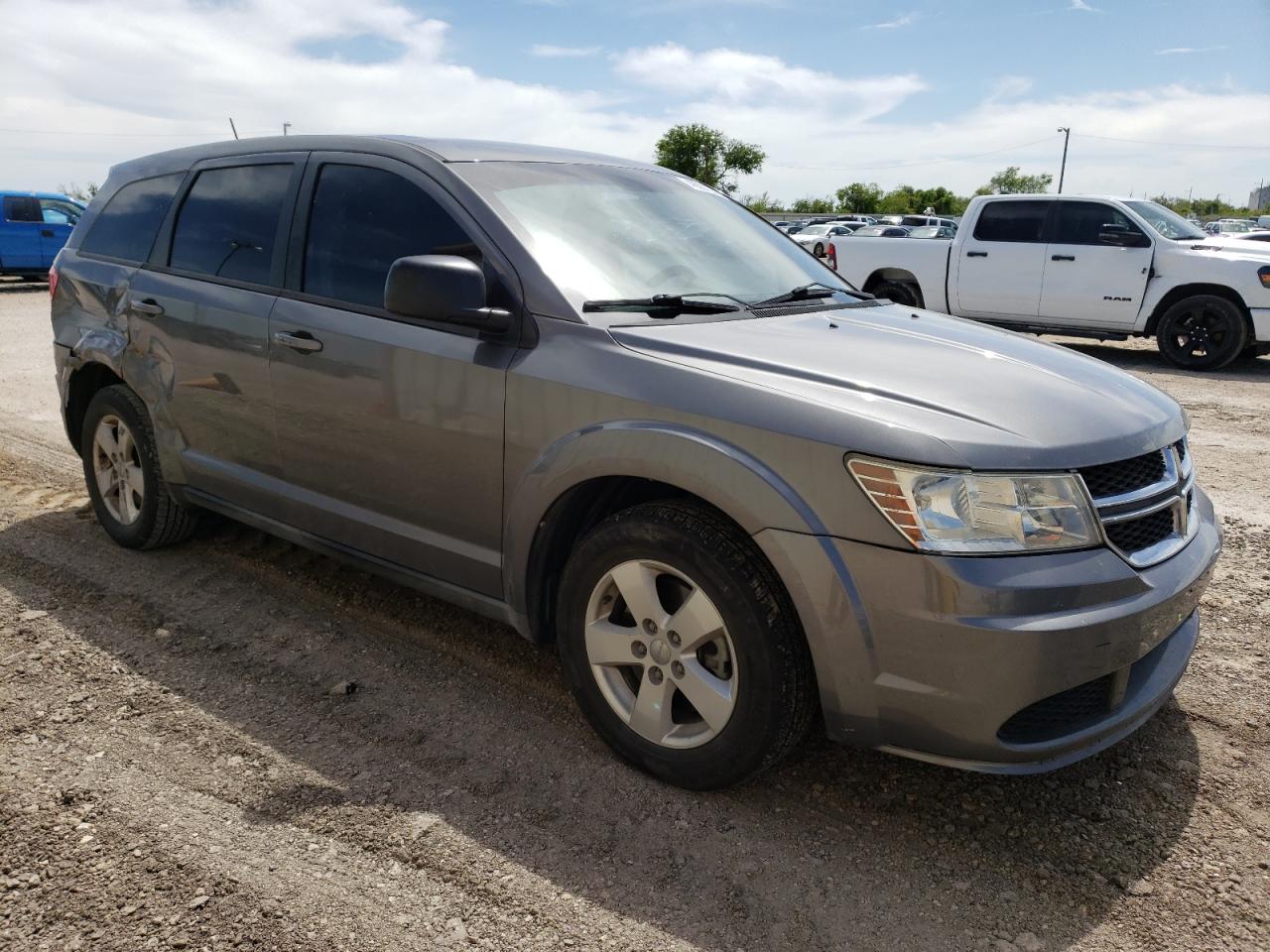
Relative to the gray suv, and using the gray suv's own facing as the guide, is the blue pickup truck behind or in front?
behind

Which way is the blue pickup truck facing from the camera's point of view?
to the viewer's right

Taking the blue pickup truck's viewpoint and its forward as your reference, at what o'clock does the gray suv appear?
The gray suv is roughly at 3 o'clock from the blue pickup truck.

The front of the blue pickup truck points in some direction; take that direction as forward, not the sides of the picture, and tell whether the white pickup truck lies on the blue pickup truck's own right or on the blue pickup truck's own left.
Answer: on the blue pickup truck's own right

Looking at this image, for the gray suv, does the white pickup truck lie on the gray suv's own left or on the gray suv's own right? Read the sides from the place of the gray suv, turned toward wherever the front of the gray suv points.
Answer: on the gray suv's own left
